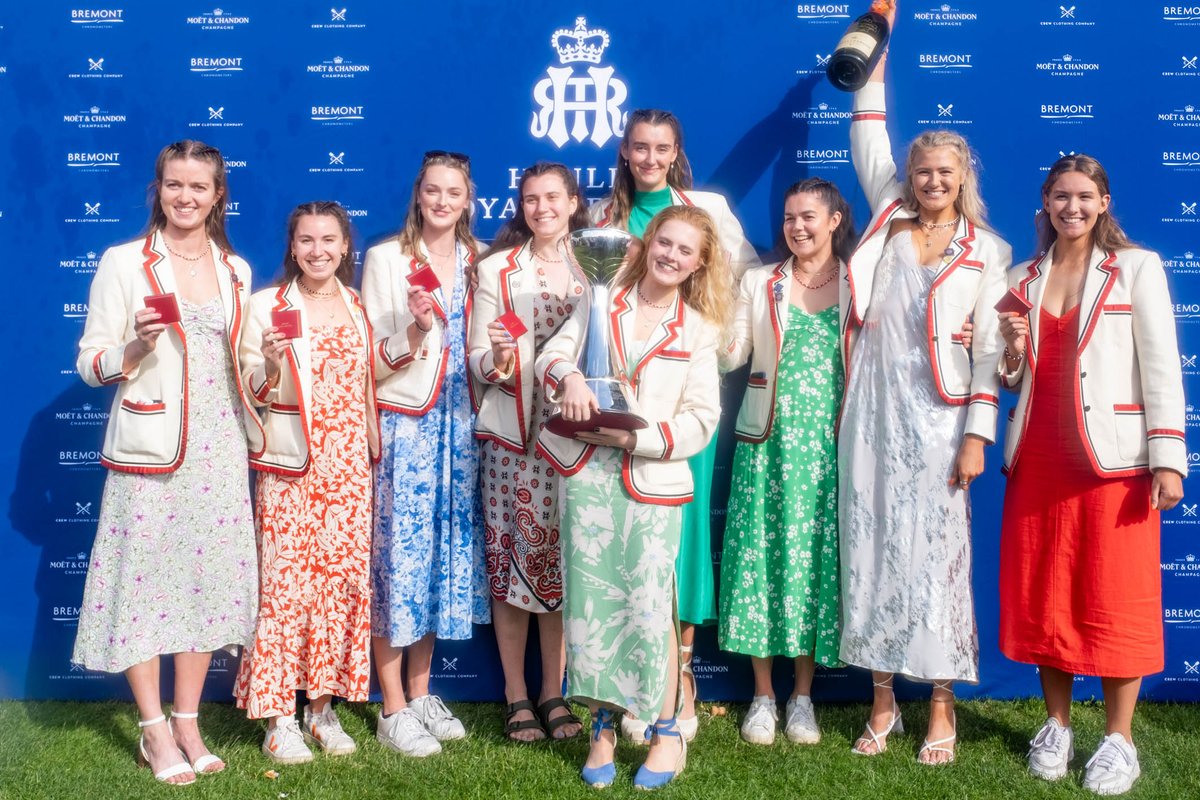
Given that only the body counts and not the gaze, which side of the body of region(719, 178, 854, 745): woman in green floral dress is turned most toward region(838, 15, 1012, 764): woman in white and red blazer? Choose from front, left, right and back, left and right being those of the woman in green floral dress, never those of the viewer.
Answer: left

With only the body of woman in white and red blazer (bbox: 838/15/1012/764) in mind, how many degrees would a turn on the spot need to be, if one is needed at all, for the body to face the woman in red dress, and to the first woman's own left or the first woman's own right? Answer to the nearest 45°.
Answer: approximately 90° to the first woman's own left

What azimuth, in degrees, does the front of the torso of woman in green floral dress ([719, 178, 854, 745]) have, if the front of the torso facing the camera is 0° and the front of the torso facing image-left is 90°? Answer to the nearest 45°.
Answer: approximately 0°

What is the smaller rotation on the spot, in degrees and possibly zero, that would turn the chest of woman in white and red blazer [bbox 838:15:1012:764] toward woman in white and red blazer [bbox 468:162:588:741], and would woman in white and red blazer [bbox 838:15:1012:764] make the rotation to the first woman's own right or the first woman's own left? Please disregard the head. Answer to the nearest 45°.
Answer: approximately 90° to the first woman's own right

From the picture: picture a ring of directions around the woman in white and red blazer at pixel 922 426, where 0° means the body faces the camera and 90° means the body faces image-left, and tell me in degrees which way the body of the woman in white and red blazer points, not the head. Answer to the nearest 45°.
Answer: approximately 0°

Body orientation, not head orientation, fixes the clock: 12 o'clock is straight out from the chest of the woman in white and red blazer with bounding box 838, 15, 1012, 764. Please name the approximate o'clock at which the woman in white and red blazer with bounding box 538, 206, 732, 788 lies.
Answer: the woman in white and red blazer with bounding box 538, 206, 732, 788 is roughly at 2 o'clock from the woman in white and red blazer with bounding box 838, 15, 1012, 764.
